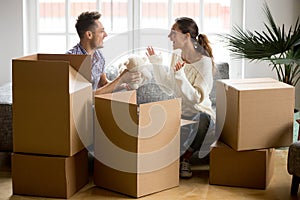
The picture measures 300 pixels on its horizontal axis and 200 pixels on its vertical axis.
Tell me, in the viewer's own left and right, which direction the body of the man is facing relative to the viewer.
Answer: facing to the right of the viewer

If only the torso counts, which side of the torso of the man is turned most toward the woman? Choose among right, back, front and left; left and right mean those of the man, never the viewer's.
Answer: front

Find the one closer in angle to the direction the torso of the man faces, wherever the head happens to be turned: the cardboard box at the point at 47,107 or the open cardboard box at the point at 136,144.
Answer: the open cardboard box

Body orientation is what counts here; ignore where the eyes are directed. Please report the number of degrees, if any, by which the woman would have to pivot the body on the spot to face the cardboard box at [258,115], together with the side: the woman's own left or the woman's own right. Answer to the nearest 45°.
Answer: approximately 90° to the woman's own left

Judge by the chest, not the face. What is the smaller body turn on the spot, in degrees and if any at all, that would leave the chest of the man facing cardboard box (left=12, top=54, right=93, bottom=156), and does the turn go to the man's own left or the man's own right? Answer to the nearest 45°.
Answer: approximately 90° to the man's own right

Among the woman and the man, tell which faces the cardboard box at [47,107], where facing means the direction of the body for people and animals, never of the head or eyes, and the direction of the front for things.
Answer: the woman

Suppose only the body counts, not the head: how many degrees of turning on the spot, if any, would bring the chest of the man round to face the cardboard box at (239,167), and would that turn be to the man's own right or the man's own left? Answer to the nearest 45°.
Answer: approximately 45° to the man's own right

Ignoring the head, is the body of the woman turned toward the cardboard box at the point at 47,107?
yes

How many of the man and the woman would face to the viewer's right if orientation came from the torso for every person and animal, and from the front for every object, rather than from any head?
1

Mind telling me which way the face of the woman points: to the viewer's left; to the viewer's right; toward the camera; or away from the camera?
to the viewer's left

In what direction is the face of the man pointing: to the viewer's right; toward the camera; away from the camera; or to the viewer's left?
to the viewer's right

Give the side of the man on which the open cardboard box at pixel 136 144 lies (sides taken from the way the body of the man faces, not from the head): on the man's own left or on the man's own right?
on the man's own right
